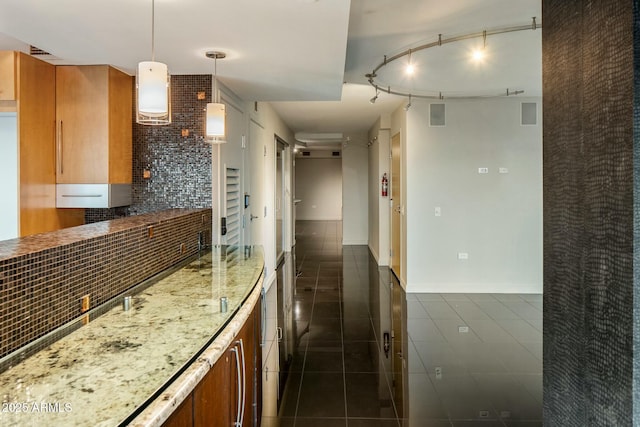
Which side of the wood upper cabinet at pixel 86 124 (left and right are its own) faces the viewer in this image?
front

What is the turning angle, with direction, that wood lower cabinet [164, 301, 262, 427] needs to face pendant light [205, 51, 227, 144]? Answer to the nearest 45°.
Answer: approximately 135° to its left

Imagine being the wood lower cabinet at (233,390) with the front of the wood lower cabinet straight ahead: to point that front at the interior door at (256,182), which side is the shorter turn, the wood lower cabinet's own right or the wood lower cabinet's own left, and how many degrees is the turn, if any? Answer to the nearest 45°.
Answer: approximately 135° to the wood lower cabinet's own left

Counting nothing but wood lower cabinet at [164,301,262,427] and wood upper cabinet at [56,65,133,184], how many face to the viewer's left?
0

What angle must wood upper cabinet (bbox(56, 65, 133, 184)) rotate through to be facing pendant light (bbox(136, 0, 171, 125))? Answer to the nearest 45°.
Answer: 0° — it already faces it

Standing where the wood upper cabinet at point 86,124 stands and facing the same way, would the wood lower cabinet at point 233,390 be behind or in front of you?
in front

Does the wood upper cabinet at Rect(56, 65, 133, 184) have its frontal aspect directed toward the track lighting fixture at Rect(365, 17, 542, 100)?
no

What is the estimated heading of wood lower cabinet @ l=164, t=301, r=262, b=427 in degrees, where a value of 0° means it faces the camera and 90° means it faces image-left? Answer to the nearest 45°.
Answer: approximately 315°
